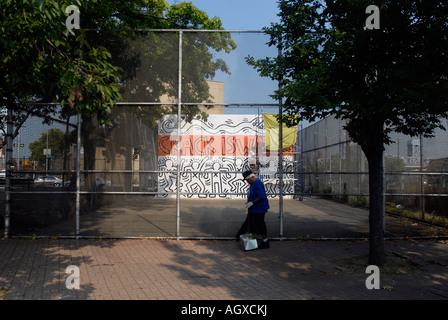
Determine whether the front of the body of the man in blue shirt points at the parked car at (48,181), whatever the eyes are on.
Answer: no

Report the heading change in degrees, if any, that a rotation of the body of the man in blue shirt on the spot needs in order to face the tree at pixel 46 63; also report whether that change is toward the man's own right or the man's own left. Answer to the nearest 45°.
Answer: approximately 45° to the man's own left

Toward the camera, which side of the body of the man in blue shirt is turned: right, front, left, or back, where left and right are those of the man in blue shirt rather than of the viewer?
left

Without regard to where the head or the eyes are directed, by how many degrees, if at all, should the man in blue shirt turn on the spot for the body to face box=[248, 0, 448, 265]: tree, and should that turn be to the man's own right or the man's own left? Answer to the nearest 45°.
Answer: approximately 135° to the man's own left
